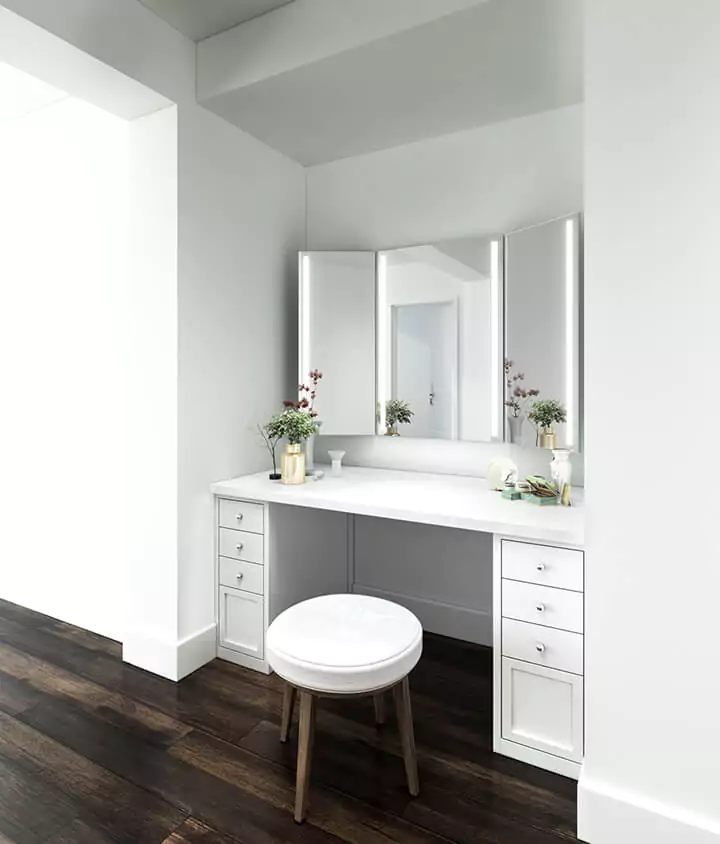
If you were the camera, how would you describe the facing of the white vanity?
facing the viewer and to the left of the viewer

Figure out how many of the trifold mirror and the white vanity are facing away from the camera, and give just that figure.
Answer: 0
